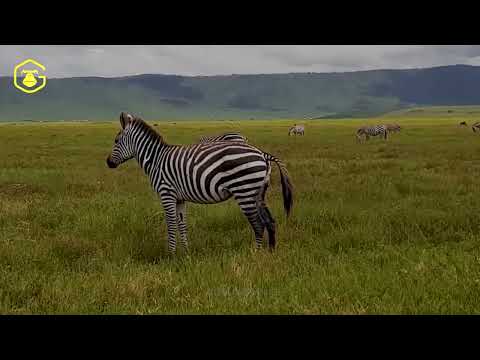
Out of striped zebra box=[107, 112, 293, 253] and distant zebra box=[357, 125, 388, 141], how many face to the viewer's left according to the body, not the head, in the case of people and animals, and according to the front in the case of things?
2

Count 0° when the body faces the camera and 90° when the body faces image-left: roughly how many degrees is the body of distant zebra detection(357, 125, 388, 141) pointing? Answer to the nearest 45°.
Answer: approximately 90°

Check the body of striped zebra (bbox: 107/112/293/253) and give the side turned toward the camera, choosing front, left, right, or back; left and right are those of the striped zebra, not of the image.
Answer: left

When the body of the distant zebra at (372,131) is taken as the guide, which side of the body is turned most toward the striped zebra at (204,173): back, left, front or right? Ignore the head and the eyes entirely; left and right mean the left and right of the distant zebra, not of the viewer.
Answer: left
